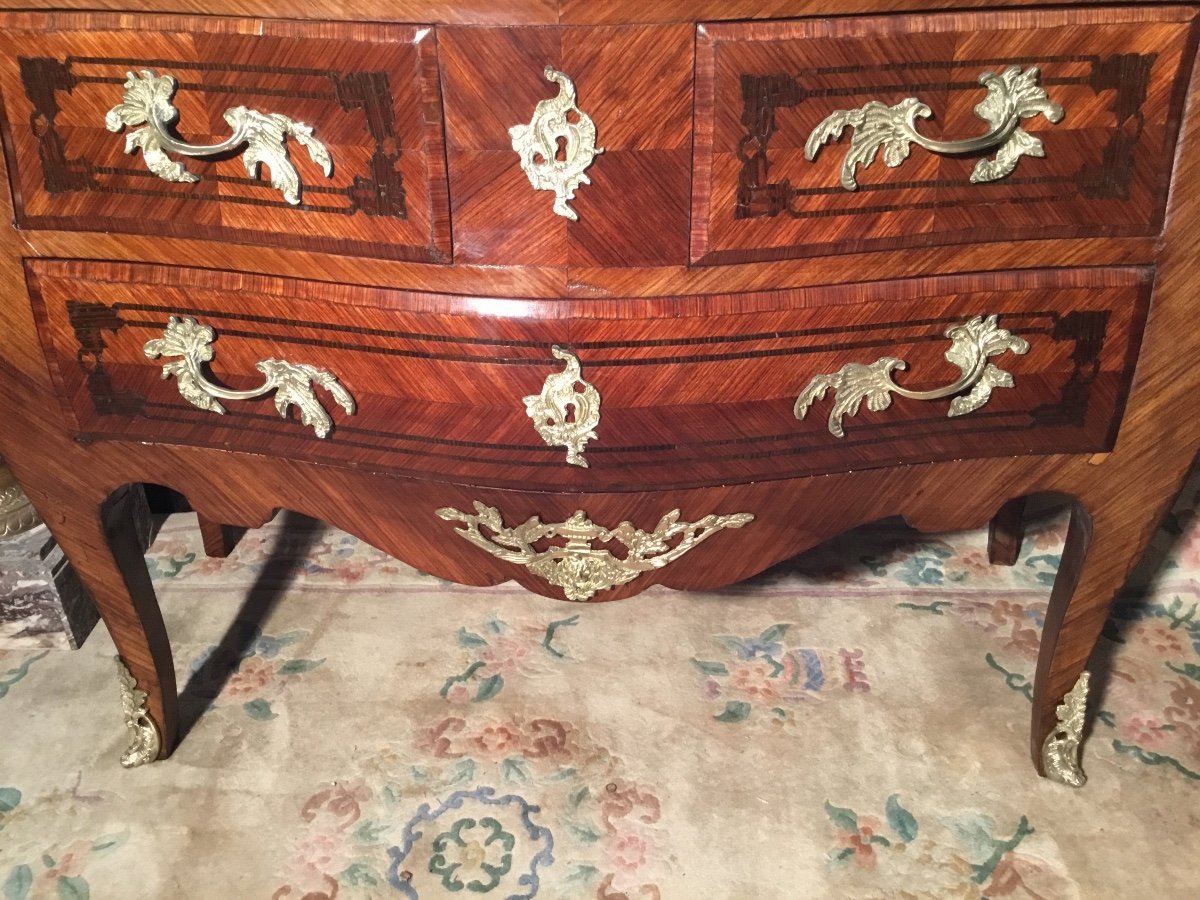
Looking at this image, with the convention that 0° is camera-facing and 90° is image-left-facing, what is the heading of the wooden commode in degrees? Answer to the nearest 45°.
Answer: approximately 0°
